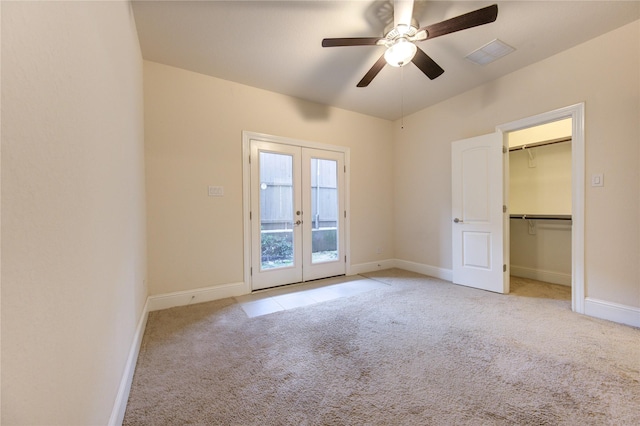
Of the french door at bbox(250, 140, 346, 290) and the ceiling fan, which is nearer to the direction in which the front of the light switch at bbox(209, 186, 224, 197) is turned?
the ceiling fan

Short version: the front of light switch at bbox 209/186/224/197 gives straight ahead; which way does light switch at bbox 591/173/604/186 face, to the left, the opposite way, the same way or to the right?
to the right

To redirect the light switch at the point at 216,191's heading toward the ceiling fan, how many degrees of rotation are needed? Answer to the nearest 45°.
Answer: approximately 45° to its left

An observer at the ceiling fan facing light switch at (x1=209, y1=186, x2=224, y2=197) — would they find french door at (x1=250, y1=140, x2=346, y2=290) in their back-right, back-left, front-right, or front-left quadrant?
front-right

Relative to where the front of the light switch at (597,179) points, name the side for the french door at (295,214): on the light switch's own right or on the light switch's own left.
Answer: on the light switch's own right

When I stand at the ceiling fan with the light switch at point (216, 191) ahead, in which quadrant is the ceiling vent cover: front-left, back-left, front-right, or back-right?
back-right

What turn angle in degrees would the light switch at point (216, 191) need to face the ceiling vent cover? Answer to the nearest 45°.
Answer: approximately 45° to its left

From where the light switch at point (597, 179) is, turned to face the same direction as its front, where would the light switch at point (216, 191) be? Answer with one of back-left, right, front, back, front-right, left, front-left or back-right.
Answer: front-right

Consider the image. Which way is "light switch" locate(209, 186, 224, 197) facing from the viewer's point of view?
toward the camera

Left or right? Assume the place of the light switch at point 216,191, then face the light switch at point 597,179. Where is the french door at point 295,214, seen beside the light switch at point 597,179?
left

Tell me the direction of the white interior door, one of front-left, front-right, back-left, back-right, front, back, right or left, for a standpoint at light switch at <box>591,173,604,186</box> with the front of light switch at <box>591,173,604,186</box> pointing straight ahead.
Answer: right

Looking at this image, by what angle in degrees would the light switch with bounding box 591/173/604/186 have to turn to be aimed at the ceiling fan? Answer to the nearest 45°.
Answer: approximately 45° to its right
